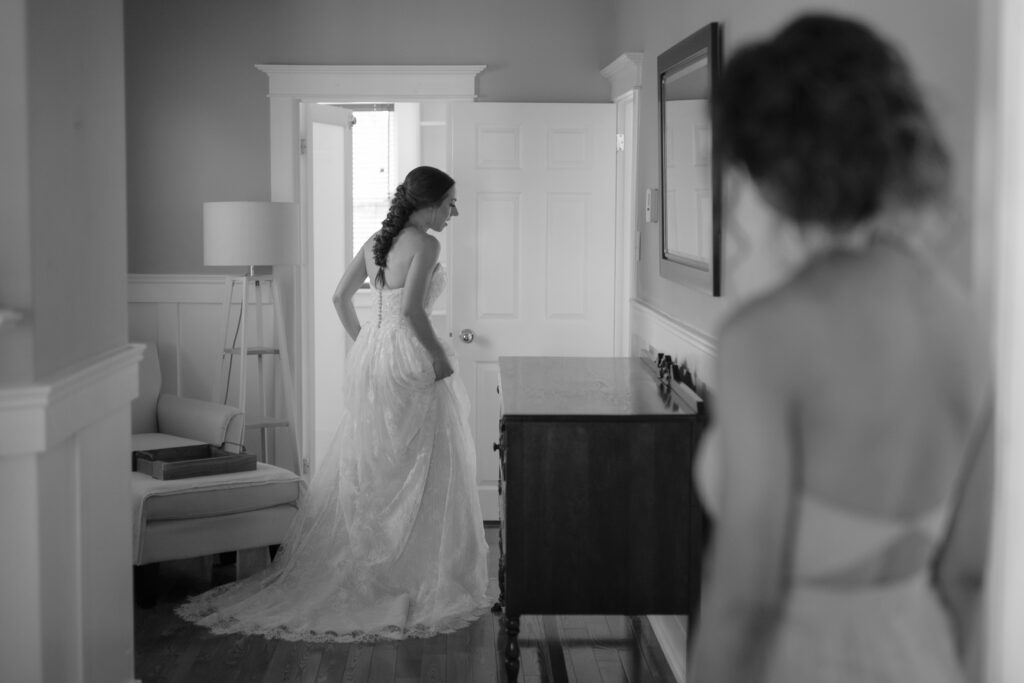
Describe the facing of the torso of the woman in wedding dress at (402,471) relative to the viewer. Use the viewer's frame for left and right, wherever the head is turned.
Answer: facing away from the viewer and to the right of the viewer

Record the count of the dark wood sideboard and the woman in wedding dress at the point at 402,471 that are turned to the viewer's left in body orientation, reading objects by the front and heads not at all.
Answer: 1

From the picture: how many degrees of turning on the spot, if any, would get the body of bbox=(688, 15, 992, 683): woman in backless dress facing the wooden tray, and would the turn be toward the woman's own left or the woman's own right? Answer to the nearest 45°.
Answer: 0° — they already face it

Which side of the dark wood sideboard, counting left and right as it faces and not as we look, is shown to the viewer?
left

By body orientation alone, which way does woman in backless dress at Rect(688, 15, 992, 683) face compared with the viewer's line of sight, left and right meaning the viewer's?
facing away from the viewer and to the left of the viewer

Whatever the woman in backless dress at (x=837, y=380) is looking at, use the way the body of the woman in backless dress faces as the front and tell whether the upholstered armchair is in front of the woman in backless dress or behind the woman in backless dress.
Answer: in front

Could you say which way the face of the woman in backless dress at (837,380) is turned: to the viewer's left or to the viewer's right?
to the viewer's left

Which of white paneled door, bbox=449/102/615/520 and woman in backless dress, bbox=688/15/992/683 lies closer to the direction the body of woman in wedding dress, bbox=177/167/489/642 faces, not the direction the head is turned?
the white paneled door

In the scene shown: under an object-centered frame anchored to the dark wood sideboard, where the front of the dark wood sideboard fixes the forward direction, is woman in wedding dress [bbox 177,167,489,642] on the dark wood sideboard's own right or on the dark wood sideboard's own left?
on the dark wood sideboard's own right

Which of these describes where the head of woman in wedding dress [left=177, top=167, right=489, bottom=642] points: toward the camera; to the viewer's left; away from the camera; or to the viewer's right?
to the viewer's right
